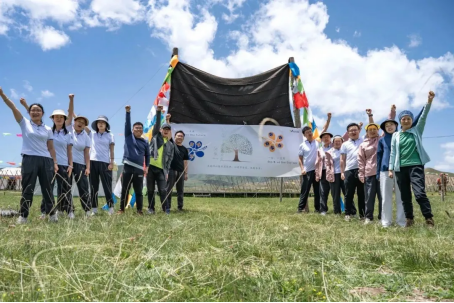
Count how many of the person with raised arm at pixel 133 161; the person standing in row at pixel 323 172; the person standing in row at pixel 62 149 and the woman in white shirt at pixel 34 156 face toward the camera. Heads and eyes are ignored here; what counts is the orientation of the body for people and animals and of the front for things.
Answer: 4

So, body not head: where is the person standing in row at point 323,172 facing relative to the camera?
toward the camera

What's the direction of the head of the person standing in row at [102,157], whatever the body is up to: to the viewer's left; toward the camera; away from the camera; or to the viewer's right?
toward the camera

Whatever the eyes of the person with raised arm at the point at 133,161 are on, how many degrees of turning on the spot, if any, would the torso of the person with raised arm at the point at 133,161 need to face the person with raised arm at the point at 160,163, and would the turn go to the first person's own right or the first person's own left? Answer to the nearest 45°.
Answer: approximately 135° to the first person's own left

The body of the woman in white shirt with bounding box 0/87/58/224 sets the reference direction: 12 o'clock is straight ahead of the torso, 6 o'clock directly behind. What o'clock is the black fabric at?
The black fabric is roughly at 8 o'clock from the woman in white shirt.

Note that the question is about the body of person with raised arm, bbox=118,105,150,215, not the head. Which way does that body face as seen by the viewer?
toward the camera

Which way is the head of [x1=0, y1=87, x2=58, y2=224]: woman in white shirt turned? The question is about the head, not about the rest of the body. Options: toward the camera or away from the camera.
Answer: toward the camera

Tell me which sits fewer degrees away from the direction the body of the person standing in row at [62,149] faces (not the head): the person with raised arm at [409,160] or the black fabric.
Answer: the person with raised arm

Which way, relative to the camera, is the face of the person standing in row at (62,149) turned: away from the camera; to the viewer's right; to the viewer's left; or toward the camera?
toward the camera

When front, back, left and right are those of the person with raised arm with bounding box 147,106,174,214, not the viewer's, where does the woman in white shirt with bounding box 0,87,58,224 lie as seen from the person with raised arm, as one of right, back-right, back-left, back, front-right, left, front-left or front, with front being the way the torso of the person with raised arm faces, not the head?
front-right

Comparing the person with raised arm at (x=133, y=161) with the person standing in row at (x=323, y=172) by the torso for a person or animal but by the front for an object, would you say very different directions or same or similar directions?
same or similar directions

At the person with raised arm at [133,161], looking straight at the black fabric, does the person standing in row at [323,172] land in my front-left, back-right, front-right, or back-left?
front-right

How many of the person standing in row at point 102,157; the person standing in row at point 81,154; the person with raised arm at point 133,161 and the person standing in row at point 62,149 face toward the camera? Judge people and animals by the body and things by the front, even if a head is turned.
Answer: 4

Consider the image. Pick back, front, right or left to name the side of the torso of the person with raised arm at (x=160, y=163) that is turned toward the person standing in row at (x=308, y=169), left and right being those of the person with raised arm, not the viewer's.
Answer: left

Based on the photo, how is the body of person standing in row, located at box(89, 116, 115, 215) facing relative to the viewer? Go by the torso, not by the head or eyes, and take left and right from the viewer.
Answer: facing the viewer

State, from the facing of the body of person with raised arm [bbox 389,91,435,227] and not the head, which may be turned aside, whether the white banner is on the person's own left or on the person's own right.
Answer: on the person's own right

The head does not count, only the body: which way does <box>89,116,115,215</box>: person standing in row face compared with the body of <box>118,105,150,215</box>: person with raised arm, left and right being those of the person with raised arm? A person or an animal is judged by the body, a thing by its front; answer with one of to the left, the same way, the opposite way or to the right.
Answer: the same way
